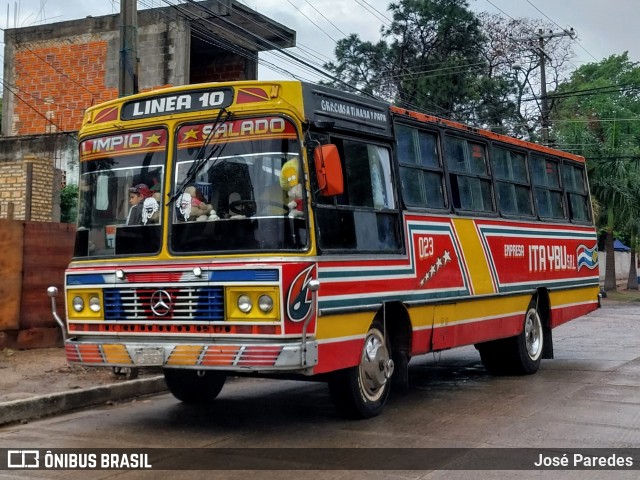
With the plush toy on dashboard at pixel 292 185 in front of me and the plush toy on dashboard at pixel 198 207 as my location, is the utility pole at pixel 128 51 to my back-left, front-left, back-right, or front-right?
back-left

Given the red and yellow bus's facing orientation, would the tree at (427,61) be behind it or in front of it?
behind

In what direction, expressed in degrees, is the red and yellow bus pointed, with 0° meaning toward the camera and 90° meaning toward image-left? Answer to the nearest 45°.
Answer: approximately 45°
